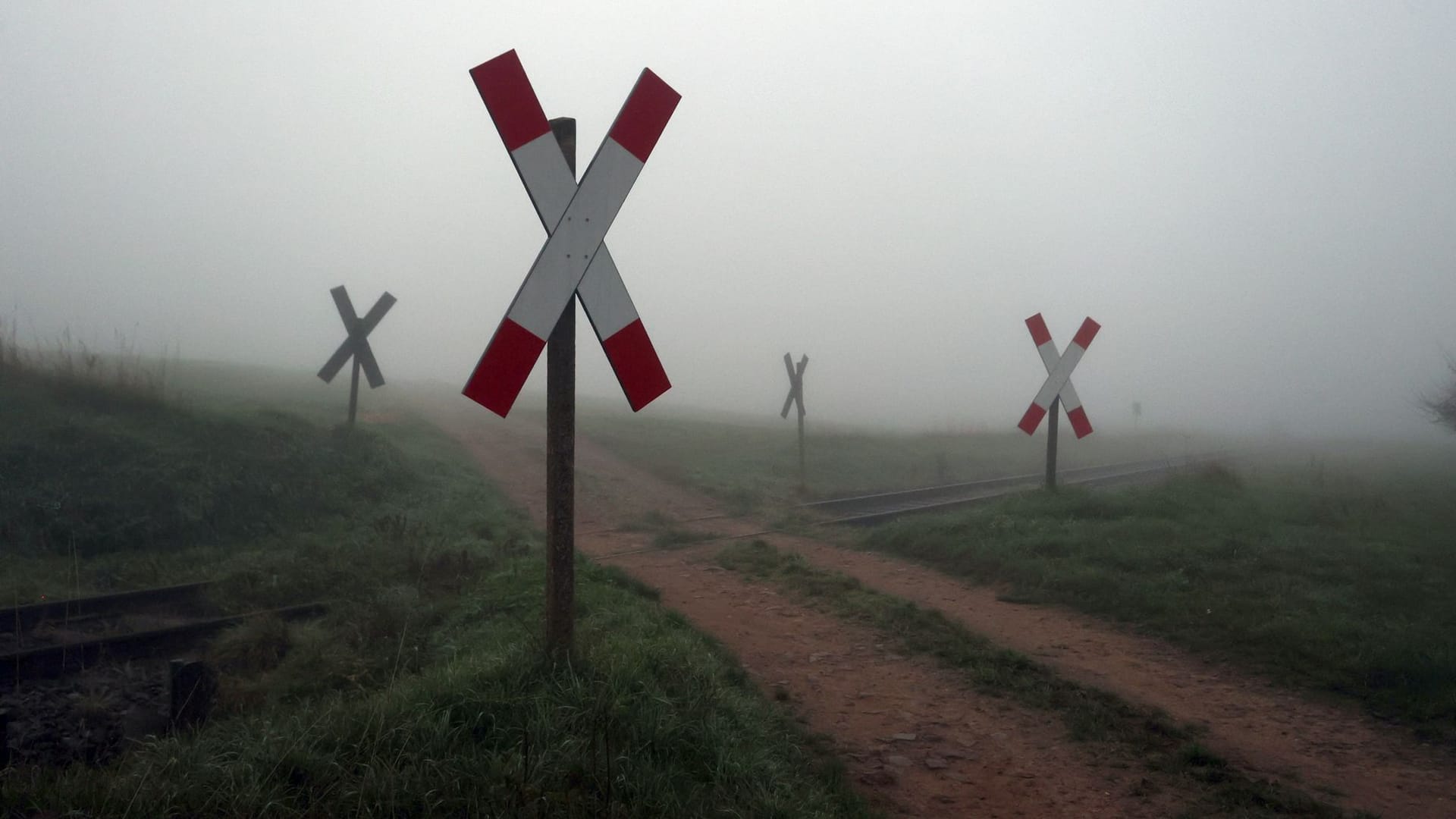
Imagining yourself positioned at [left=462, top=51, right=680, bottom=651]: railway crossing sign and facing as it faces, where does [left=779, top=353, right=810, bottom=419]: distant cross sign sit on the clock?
The distant cross sign is roughly at 8 o'clock from the railway crossing sign.

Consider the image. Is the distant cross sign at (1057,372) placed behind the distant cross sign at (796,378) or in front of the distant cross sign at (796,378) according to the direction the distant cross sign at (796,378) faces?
behind

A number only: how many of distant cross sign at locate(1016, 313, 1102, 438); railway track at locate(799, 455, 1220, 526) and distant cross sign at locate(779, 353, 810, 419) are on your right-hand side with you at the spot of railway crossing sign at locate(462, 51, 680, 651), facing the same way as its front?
0

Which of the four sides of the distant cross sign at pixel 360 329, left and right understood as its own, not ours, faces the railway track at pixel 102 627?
back

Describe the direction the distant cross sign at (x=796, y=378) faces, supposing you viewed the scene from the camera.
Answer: facing away from the viewer and to the left of the viewer

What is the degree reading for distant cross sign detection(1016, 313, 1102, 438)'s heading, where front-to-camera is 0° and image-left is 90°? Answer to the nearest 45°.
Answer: approximately 0°

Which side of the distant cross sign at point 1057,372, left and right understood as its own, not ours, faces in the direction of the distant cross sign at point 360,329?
right

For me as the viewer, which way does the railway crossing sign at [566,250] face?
facing the viewer and to the right of the viewer

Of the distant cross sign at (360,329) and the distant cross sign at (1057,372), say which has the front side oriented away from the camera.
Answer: the distant cross sign at (360,329)

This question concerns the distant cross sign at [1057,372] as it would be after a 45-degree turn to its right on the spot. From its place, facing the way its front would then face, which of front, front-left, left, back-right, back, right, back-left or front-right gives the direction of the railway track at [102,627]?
front

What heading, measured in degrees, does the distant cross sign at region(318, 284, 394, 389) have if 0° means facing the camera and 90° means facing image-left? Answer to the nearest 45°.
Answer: approximately 180°

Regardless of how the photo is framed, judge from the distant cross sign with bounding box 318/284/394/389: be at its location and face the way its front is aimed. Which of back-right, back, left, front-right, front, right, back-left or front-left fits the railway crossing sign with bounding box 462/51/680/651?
back

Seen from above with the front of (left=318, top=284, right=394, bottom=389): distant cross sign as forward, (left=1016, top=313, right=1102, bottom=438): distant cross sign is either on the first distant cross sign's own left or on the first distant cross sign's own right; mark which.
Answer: on the first distant cross sign's own right

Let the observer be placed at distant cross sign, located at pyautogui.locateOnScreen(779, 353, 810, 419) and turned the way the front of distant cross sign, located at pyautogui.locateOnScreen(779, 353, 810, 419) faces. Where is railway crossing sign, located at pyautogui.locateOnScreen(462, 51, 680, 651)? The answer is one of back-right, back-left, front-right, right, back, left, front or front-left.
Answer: back-left

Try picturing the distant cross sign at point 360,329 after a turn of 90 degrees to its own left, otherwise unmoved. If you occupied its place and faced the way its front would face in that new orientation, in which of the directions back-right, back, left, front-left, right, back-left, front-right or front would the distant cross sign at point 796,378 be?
back

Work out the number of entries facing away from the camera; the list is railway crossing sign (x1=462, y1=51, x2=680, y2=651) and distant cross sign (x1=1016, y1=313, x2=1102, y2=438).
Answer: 0
